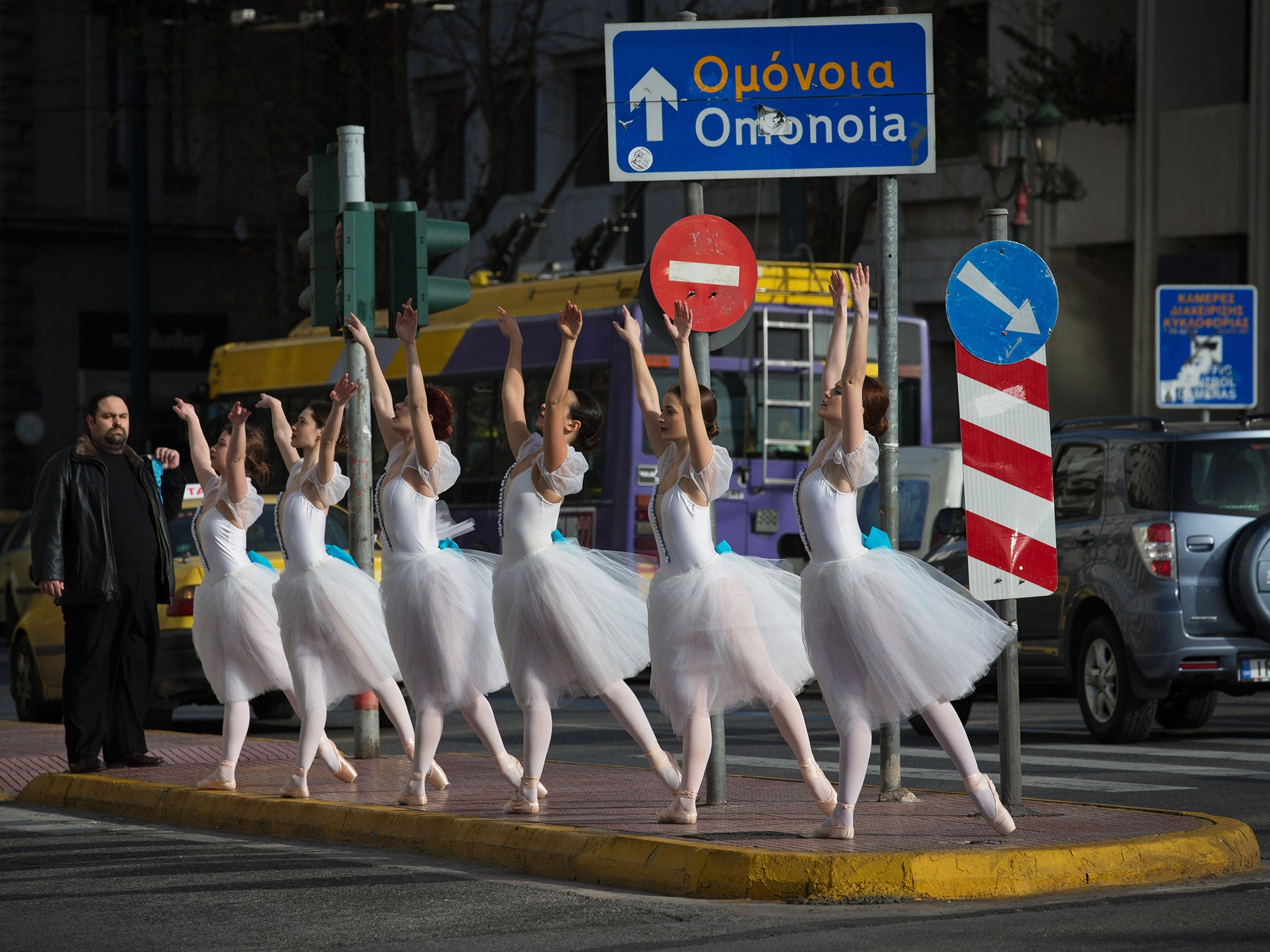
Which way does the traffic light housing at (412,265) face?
to the viewer's right

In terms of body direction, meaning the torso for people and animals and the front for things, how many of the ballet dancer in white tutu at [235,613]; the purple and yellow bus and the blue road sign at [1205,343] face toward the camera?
1

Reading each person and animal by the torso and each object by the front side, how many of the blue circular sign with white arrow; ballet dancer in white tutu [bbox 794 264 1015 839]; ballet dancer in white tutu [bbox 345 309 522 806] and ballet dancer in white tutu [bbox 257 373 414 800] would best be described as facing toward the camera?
1

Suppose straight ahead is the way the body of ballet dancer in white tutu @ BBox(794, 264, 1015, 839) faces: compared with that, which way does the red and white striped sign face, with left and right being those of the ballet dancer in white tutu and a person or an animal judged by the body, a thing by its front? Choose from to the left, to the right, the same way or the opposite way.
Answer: to the left

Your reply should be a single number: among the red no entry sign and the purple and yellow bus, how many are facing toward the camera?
1

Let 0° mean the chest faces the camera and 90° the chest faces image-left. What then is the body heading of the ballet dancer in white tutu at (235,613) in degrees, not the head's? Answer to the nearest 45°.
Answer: approximately 90°

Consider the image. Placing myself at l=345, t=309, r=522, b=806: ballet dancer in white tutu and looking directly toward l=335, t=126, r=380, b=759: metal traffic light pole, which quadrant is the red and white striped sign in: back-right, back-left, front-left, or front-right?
back-right

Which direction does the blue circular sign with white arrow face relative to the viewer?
toward the camera

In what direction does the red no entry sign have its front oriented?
toward the camera

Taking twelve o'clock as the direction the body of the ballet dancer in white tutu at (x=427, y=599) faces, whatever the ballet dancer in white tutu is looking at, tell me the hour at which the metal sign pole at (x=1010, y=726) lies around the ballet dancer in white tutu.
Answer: The metal sign pole is roughly at 7 o'clock from the ballet dancer in white tutu.

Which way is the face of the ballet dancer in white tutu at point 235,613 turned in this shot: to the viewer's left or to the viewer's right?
to the viewer's left

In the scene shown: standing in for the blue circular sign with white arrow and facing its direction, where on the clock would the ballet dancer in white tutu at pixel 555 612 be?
The ballet dancer in white tutu is roughly at 3 o'clock from the blue circular sign with white arrow.

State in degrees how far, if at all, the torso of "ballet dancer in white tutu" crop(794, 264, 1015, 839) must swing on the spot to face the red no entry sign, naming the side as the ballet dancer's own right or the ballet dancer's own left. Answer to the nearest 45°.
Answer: approximately 45° to the ballet dancer's own right

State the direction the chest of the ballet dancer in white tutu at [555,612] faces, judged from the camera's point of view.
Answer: to the viewer's left
